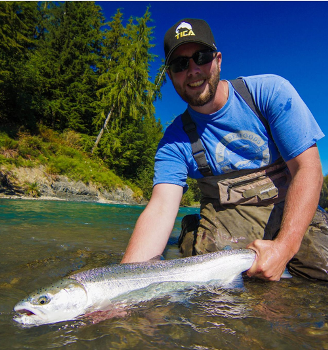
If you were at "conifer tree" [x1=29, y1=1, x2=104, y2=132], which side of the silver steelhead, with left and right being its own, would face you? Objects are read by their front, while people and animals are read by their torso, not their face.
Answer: right

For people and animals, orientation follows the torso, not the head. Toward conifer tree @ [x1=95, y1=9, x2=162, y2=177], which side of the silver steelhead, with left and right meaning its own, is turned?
right

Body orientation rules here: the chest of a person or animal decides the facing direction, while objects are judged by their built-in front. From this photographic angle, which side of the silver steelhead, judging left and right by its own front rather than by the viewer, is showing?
left

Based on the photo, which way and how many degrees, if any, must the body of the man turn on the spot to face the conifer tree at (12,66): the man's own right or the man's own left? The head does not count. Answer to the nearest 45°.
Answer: approximately 135° to the man's own right

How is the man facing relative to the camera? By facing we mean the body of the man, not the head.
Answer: toward the camera
